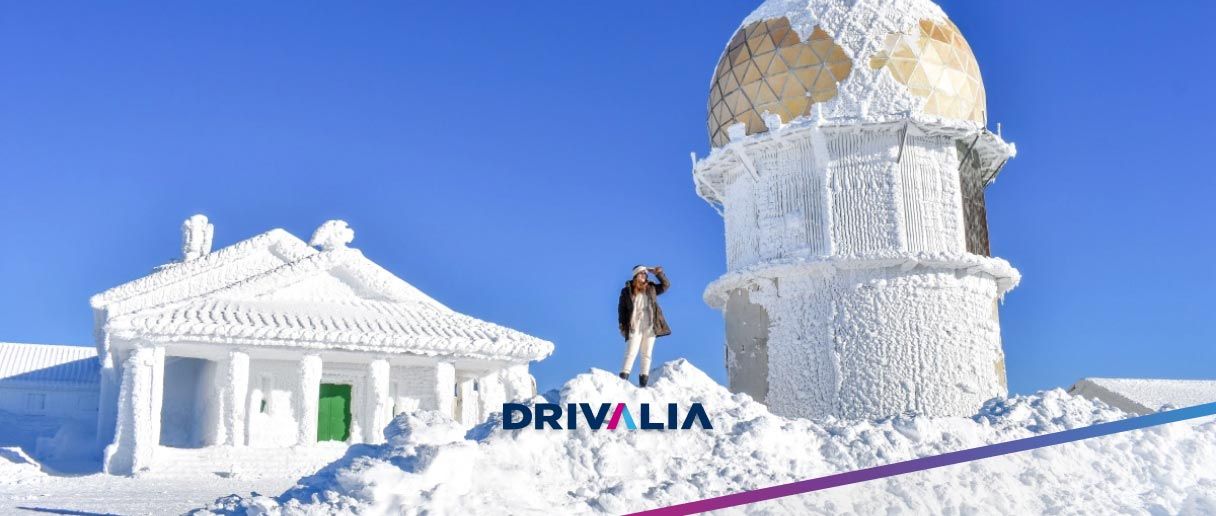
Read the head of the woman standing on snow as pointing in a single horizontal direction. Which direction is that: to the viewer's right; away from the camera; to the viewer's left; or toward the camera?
toward the camera

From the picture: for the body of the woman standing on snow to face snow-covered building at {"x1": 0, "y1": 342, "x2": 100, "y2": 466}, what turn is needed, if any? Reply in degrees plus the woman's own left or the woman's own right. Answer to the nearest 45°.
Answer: approximately 135° to the woman's own right

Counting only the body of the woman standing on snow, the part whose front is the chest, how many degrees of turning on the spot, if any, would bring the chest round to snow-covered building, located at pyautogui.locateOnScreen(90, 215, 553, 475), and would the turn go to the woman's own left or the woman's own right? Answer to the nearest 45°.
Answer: approximately 135° to the woman's own right

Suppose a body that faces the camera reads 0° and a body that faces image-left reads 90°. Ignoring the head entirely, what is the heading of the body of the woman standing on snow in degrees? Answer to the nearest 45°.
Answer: approximately 0°
